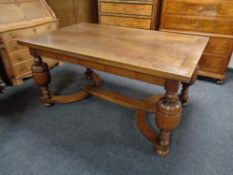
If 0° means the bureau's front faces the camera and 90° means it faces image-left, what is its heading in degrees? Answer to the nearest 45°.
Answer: approximately 315°

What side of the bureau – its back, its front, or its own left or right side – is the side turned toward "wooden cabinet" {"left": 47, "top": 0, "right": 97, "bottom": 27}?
left

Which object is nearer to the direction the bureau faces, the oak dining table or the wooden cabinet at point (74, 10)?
the oak dining table

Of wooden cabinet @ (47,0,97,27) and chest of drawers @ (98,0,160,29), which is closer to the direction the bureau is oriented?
the chest of drawers

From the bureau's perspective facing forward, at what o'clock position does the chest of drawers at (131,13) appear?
The chest of drawers is roughly at 11 o'clock from the bureau.

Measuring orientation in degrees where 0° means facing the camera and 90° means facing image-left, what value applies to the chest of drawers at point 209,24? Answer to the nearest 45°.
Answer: approximately 45°

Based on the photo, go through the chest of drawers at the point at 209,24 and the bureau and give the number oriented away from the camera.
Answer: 0

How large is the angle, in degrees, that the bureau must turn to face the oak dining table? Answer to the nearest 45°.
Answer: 0° — it already faces it

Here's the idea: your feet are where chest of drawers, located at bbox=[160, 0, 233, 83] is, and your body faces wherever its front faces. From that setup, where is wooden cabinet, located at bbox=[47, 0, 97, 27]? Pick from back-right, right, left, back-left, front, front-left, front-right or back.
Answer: front-right

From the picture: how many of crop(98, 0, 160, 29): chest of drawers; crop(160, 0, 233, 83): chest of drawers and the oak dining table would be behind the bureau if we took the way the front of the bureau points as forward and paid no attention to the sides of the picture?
0
